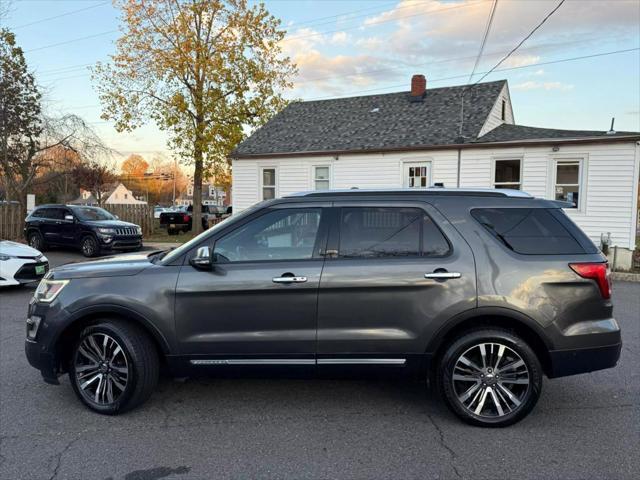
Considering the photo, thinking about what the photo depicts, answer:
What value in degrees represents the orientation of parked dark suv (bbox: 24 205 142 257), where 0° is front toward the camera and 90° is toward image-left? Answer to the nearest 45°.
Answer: approximately 315°

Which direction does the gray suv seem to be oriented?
to the viewer's left

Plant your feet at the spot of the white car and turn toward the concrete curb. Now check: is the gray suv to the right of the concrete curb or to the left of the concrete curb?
right

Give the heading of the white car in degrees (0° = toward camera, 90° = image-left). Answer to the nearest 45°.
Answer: approximately 315°

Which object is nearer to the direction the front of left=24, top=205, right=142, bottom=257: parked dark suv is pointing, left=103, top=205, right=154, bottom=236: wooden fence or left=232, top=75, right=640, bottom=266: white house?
the white house

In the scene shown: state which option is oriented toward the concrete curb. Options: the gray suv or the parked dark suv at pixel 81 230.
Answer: the parked dark suv

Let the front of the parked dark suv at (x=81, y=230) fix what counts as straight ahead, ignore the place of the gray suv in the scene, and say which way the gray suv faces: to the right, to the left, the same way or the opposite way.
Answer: the opposite way

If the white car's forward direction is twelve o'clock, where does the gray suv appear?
The gray suv is roughly at 1 o'clock from the white car.

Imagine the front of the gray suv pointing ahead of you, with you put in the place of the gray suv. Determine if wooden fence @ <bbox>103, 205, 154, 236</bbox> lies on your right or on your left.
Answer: on your right

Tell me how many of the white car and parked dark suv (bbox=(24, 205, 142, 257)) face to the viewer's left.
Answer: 0

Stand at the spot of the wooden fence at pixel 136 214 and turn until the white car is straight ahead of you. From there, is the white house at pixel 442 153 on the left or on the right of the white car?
left

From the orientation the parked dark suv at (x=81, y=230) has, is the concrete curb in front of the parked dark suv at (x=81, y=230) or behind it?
in front

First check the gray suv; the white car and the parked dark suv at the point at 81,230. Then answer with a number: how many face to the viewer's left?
1

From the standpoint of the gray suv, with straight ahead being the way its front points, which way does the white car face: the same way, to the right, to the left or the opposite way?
the opposite way
